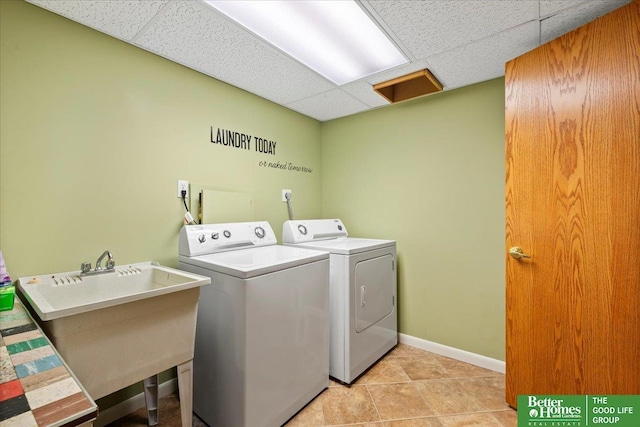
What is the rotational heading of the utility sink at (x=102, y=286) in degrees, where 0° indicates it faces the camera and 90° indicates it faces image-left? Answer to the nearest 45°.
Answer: approximately 315°

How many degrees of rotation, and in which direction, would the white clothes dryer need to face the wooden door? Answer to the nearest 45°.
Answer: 0° — it already faces it

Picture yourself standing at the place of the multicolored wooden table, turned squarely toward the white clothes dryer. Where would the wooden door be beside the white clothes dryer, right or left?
right

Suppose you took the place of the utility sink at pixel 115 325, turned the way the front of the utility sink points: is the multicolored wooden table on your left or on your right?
on your right

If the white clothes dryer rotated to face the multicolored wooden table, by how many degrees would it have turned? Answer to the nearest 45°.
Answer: approximately 90° to its right

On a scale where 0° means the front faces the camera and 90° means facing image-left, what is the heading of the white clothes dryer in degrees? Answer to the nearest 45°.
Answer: approximately 315°
